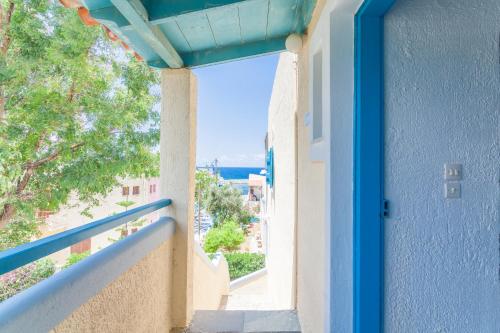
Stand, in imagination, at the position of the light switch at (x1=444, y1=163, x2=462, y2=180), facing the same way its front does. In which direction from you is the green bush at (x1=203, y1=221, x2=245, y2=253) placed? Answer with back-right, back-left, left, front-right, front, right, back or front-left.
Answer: back-right

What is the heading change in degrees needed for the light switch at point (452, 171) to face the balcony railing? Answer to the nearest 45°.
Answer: approximately 45° to its right

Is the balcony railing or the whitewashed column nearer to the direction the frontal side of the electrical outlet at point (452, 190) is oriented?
the balcony railing

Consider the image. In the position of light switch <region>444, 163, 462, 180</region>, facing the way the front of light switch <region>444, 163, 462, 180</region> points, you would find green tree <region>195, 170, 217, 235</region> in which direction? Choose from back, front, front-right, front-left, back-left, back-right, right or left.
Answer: back-right

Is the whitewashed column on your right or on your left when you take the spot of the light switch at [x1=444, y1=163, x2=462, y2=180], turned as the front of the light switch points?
on your right

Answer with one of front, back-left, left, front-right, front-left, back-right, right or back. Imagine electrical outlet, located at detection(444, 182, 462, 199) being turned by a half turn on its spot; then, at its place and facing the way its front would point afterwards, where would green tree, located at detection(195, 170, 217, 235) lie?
front-left
